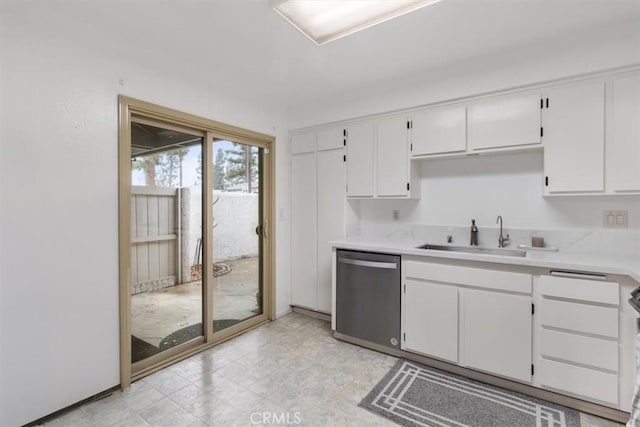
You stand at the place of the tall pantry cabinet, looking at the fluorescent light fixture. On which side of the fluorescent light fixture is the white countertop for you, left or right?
left

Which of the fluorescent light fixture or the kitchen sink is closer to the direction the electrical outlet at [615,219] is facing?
the fluorescent light fixture

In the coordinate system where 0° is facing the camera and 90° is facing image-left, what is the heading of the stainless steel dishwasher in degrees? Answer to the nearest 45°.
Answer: approximately 45°

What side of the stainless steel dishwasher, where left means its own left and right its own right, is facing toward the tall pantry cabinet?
right

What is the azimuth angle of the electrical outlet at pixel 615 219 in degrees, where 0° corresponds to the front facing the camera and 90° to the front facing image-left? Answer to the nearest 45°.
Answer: approximately 0°

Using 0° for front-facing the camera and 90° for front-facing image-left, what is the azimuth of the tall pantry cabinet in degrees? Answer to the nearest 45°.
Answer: approximately 45°
